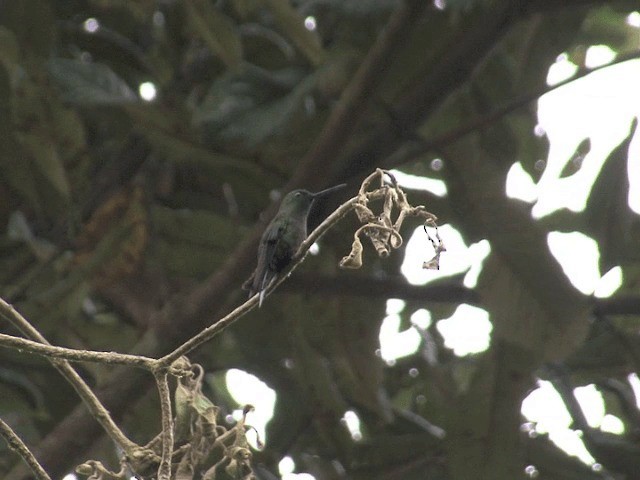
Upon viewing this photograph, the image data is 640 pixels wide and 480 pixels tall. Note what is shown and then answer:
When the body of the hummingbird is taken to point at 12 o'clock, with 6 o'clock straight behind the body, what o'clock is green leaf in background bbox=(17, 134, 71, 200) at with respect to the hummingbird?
The green leaf in background is roughly at 8 o'clock from the hummingbird.

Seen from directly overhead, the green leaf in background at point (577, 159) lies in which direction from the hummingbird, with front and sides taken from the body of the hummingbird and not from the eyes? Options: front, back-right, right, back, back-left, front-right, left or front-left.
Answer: front-left

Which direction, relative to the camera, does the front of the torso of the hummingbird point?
to the viewer's right
